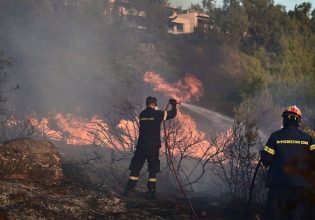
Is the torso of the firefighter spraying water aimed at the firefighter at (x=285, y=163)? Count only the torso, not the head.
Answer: no

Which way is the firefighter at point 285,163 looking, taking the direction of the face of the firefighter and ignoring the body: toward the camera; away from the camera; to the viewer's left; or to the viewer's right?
away from the camera

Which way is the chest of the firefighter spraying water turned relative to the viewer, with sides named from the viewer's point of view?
facing away from the viewer and to the right of the viewer
